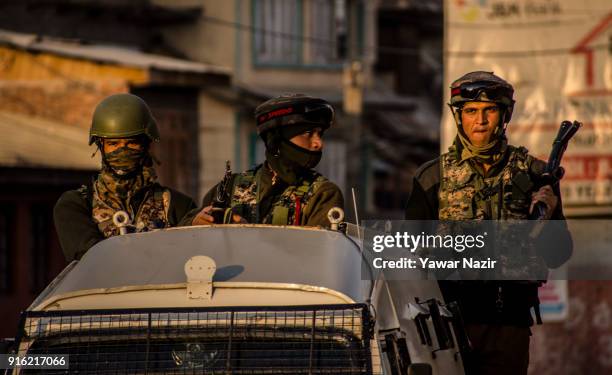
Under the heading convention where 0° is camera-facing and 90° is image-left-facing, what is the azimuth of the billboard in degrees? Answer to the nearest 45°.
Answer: approximately 0°

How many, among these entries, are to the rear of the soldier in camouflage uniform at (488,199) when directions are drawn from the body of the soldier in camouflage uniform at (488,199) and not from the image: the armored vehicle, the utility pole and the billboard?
2

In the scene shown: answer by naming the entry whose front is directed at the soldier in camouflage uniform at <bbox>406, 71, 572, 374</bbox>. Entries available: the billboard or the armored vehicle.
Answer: the billboard

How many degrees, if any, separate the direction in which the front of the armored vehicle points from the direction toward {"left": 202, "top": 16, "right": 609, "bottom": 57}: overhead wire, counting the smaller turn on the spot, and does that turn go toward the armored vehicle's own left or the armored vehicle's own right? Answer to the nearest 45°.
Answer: approximately 180°

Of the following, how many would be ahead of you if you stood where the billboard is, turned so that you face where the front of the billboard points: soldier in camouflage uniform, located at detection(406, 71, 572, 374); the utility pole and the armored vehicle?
2
